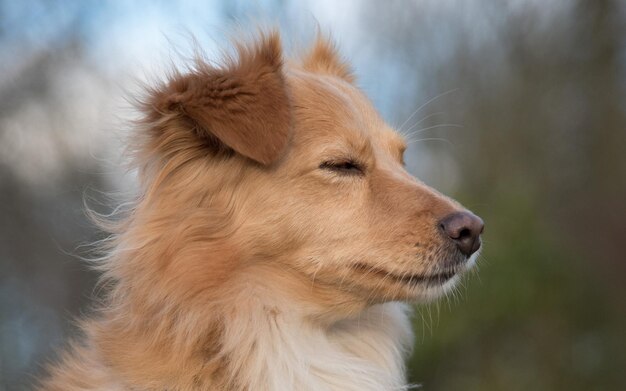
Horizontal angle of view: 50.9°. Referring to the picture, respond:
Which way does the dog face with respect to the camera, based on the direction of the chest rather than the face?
to the viewer's right
